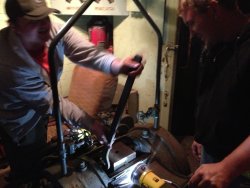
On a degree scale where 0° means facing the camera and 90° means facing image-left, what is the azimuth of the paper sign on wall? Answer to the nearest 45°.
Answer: approximately 0°

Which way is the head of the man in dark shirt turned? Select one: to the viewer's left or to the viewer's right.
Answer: to the viewer's left

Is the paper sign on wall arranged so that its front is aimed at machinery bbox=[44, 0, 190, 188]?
yes
